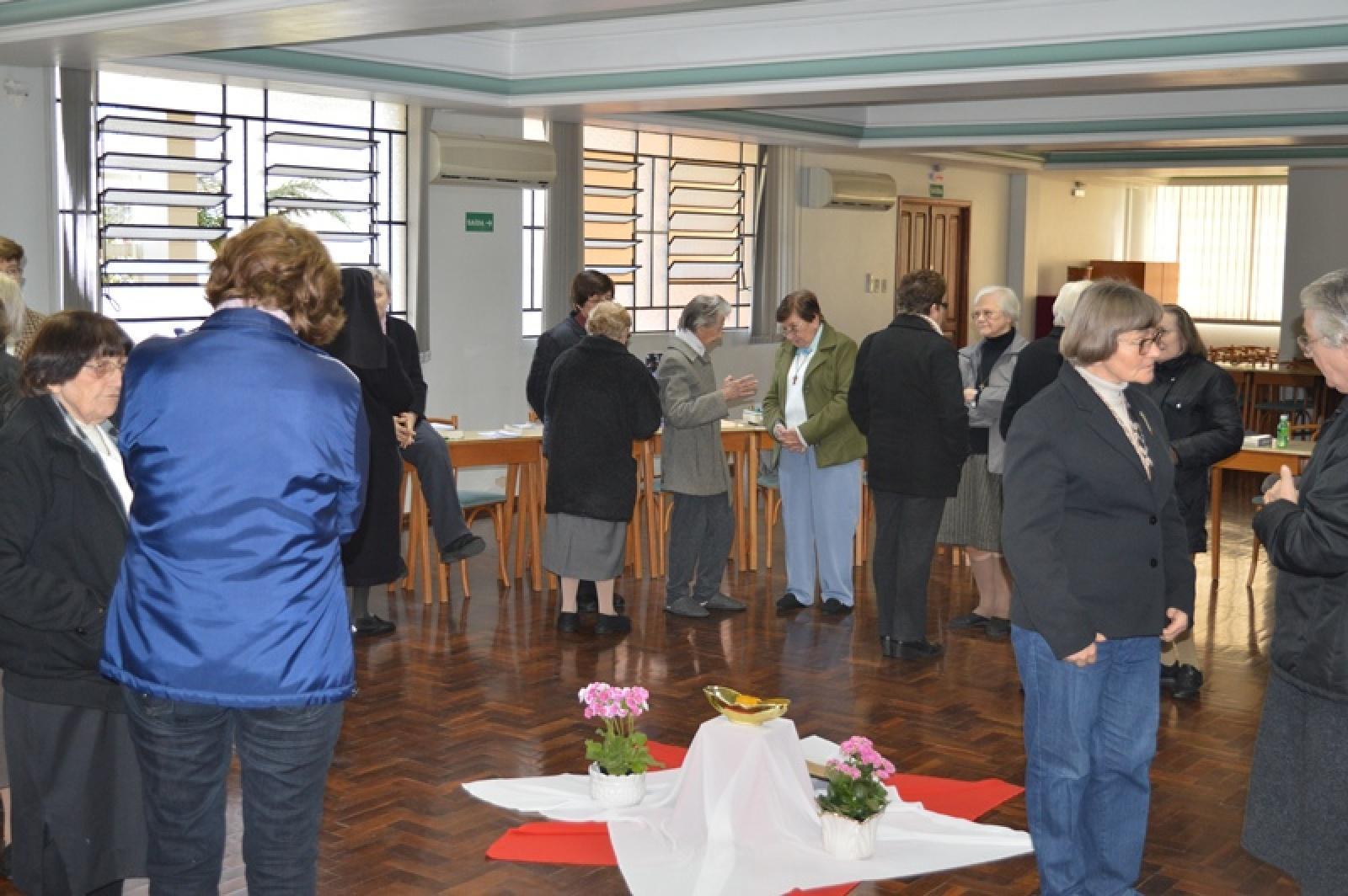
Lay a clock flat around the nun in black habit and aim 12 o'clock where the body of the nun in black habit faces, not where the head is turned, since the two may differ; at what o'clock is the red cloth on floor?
The red cloth on floor is roughly at 4 o'clock from the nun in black habit.

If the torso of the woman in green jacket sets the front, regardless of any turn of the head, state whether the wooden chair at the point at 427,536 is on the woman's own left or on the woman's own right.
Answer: on the woman's own right

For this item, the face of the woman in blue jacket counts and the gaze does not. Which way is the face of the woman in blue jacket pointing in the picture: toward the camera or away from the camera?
away from the camera

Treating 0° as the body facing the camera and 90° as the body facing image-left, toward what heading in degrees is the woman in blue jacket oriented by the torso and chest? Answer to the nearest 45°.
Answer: approximately 180°

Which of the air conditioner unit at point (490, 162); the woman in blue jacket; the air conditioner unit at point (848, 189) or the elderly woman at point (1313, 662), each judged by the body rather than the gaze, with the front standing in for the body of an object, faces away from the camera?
the woman in blue jacket

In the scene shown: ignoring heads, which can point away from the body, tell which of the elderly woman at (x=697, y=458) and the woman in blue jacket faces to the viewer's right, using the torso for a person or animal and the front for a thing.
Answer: the elderly woman

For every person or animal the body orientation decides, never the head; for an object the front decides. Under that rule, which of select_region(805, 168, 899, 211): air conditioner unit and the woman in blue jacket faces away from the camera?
the woman in blue jacket

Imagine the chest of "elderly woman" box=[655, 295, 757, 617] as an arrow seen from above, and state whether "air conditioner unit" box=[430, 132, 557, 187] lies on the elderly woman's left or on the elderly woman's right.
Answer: on the elderly woman's left

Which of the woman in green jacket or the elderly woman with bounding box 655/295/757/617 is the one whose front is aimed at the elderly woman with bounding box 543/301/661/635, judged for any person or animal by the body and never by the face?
the woman in green jacket

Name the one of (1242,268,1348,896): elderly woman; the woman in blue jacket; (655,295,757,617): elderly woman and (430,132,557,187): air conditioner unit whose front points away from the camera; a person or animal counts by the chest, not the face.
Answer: the woman in blue jacket

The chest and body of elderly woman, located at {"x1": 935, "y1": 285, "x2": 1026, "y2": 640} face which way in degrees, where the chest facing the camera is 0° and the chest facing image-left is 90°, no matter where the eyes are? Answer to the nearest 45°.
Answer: approximately 45°

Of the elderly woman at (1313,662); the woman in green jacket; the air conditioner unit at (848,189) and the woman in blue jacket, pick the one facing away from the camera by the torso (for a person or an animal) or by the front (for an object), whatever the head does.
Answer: the woman in blue jacket

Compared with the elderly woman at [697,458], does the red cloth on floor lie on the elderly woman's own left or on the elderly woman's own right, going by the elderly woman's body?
on the elderly woman's own right

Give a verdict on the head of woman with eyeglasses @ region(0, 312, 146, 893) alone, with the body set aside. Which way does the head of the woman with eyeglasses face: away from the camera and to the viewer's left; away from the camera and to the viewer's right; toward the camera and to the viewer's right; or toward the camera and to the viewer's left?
toward the camera and to the viewer's right

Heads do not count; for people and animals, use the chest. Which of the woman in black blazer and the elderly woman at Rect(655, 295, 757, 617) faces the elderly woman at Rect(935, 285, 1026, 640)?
the elderly woman at Rect(655, 295, 757, 617)

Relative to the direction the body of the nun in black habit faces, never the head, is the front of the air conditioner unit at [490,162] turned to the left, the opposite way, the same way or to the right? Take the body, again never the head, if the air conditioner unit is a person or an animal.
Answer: to the right

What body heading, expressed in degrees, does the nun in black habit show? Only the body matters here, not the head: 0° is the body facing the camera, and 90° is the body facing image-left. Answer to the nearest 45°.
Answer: approximately 225°

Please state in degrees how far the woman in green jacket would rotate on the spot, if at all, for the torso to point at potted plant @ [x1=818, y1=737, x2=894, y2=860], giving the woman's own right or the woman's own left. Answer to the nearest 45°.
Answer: approximately 45° to the woman's own left
